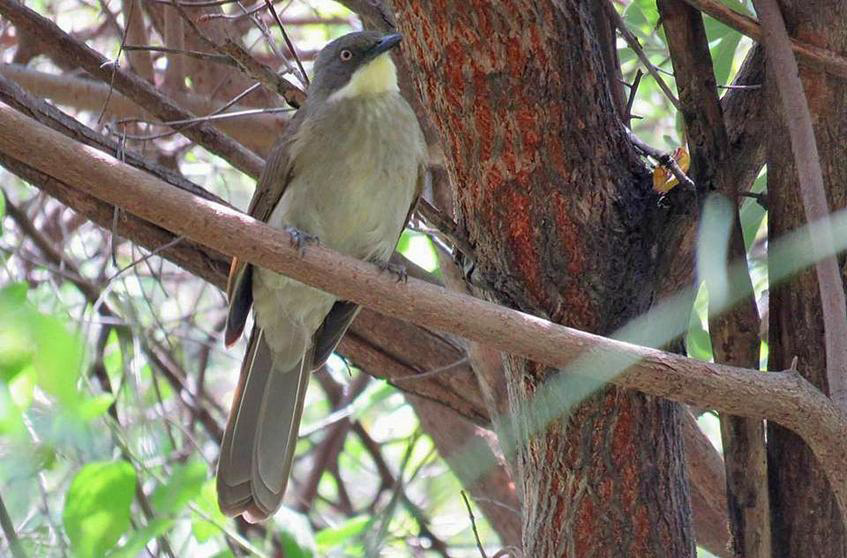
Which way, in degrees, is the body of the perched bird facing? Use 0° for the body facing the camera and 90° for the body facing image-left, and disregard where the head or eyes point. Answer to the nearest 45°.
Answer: approximately 315°
